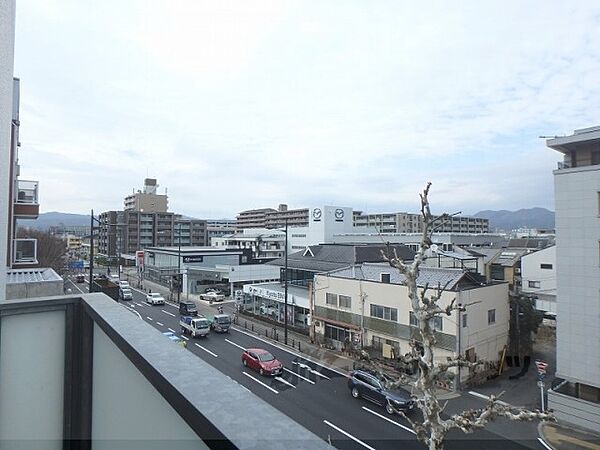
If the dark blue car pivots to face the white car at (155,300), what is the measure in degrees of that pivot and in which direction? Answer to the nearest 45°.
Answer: approximately 180°

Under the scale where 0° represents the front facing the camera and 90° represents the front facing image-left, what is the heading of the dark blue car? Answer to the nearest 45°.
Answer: approximately 315°

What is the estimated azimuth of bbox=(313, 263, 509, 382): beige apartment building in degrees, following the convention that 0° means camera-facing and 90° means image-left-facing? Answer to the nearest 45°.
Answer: approximately 45°

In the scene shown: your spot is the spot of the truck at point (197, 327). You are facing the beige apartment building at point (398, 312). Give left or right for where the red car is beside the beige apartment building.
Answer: right
